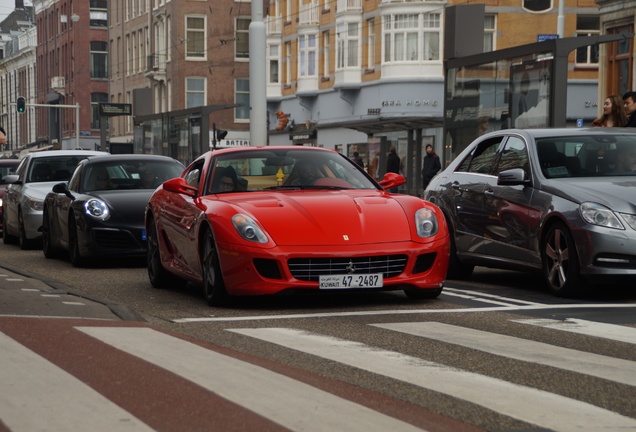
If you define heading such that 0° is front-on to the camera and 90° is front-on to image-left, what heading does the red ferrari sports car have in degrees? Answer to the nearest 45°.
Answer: approximately 315°

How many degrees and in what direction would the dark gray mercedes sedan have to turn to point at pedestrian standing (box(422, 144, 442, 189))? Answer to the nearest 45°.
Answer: approximately 135° to its left

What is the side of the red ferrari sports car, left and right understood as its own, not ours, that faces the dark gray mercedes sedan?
left

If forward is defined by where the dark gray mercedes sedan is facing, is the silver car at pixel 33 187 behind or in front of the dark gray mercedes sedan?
behind

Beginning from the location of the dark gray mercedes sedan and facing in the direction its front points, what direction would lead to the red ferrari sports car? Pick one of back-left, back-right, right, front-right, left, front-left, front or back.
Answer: right

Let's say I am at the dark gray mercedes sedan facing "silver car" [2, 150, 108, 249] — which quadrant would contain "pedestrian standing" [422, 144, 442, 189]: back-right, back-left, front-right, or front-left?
front-right

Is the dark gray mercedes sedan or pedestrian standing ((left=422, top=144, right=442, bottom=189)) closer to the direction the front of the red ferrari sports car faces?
the dark gray mercedes sedan

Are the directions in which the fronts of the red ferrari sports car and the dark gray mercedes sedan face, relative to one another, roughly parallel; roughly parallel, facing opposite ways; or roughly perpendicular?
roughly parallel

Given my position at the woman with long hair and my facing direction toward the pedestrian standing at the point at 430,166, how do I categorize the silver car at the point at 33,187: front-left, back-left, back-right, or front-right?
front-left

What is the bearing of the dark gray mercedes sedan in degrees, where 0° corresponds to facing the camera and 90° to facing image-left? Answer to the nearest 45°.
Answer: approximately 315°

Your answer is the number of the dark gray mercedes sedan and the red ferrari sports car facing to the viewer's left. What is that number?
0
